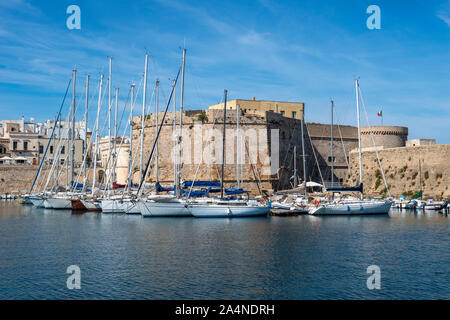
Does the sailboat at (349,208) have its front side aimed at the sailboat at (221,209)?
no

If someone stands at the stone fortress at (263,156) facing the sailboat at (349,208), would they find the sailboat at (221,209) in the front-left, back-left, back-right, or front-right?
front-right

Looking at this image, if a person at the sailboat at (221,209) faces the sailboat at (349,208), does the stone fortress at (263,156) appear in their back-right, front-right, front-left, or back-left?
front-left

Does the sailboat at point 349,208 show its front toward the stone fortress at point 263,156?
no
